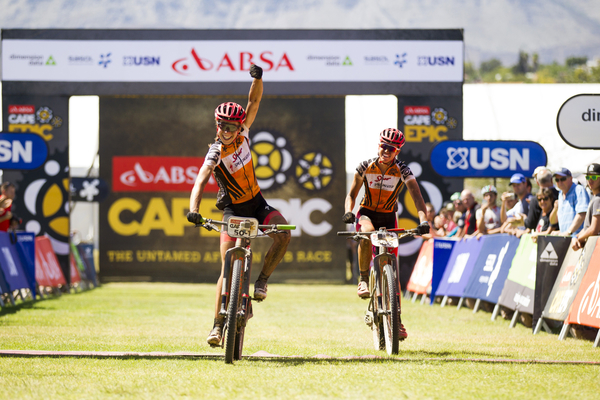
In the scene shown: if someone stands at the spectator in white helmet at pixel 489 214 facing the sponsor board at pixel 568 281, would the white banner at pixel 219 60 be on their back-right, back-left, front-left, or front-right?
back-right

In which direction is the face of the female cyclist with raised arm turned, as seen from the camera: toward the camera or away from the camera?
toward the camera

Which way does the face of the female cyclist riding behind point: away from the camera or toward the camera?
toward the camera

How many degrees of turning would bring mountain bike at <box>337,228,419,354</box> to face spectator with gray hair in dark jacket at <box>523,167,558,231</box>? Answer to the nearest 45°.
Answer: approximately 135° to its left

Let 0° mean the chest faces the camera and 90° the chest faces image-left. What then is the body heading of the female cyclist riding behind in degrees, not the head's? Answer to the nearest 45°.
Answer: approximately 0°

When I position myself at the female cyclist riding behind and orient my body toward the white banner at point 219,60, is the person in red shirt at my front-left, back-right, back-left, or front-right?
front-left

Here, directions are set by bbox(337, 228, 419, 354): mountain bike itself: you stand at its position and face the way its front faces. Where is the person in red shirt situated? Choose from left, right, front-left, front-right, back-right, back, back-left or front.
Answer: back-right

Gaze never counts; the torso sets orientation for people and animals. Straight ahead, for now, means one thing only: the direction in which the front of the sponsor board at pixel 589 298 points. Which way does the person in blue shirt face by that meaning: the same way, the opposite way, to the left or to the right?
the same way

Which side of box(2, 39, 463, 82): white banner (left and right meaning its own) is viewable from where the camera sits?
front

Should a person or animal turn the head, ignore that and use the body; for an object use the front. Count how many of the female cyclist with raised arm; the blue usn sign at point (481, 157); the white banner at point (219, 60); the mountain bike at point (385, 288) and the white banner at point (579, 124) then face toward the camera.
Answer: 5

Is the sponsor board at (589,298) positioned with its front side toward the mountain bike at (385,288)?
yes

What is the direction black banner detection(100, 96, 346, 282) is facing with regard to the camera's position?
facing the viewer

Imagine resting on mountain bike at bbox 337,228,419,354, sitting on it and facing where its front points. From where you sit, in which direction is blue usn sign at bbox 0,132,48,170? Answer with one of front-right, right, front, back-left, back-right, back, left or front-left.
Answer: back-right

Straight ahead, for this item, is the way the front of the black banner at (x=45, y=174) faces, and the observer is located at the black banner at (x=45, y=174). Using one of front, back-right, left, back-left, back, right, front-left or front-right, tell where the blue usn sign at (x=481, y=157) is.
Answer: front-left

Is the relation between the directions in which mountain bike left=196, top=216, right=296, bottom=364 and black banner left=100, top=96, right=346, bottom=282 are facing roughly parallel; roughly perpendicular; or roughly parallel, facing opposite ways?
roughly parallel

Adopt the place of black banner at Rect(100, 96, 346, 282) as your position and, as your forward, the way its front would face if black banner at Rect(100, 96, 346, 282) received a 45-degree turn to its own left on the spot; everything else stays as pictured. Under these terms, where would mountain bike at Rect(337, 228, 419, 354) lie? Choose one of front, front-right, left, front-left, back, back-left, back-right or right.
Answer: front-right

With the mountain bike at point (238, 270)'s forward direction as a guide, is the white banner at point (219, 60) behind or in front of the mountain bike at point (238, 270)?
behind
